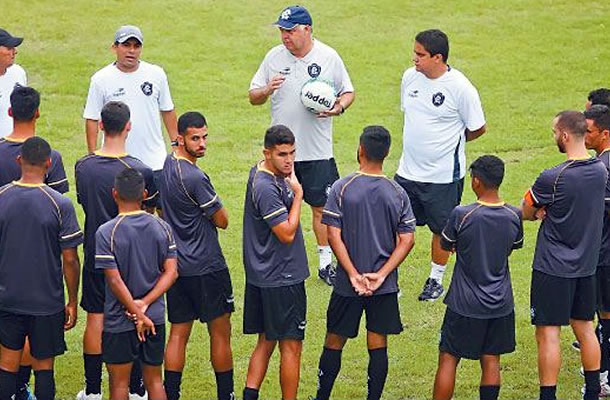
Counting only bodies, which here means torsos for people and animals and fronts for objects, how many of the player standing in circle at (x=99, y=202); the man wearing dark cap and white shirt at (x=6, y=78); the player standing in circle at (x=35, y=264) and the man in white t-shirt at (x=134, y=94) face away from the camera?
2

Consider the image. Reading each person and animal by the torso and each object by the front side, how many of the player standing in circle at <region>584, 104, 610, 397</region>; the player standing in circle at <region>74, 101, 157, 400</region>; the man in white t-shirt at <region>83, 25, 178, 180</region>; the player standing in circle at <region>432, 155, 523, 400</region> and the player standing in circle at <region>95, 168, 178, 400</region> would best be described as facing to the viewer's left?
1

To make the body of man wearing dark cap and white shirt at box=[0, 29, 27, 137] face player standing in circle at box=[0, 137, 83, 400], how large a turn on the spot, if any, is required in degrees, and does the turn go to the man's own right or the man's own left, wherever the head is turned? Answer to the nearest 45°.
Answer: approximately 45° to the man's own right

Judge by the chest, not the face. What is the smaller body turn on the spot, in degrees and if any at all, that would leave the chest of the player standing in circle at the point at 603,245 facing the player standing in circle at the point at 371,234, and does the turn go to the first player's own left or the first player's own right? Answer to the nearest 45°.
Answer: approximately 45° to the first player's own left

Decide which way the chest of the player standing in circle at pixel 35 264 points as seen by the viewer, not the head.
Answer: away from the camera

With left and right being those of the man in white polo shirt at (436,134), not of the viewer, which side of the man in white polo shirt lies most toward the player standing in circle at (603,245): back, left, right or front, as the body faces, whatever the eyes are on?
left

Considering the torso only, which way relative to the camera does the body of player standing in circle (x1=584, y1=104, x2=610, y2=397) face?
to the viewer's left

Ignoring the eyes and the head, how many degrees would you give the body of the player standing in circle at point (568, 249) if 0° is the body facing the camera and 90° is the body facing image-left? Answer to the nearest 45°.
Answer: approximately 135°

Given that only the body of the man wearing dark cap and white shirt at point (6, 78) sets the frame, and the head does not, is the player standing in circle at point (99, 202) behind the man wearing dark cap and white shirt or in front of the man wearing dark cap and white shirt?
in front

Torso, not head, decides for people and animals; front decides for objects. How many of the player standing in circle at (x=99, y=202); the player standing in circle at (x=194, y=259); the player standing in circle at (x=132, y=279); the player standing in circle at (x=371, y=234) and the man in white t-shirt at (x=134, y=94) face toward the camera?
1

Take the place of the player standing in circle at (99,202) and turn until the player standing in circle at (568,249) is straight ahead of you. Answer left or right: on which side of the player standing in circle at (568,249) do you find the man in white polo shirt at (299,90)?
left

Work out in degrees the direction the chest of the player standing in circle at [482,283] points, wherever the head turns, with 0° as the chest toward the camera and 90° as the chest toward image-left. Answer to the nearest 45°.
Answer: approximately 180°

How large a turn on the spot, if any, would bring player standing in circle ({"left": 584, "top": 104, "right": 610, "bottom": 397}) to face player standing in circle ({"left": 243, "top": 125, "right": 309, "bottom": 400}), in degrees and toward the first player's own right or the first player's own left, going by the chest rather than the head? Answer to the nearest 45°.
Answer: approximately 45° to the first player's own left

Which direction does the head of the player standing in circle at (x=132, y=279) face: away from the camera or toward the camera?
away from the camera

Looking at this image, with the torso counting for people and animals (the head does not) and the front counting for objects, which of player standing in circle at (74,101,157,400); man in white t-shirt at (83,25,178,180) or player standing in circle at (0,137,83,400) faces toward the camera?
the man in white t-shirt

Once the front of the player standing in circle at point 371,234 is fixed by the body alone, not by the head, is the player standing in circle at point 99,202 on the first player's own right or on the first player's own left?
on the first player's own left
